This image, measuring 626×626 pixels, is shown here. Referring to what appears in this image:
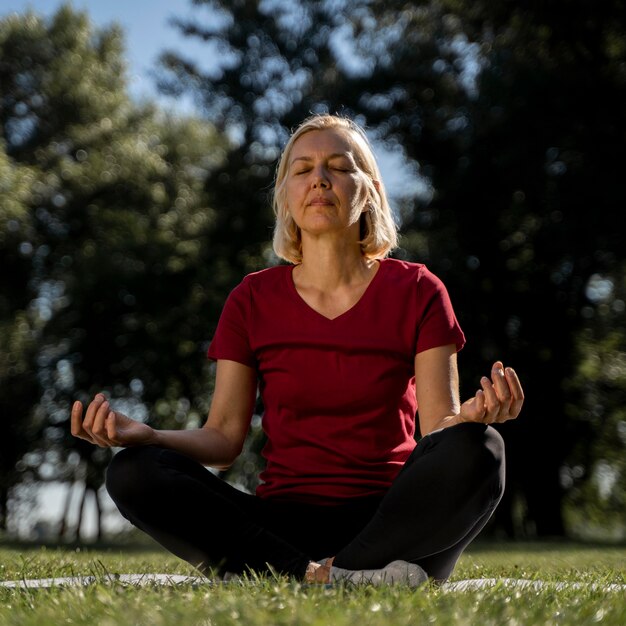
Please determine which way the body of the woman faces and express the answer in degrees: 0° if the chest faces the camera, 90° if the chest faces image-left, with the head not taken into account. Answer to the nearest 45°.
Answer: approximately 0°
